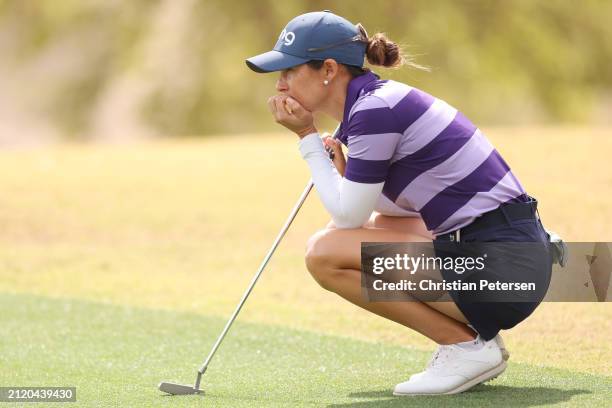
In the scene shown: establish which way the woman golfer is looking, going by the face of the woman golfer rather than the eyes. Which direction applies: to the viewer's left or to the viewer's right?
to the viewer's left

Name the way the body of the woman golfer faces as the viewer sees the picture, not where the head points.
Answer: to the viewer's left
